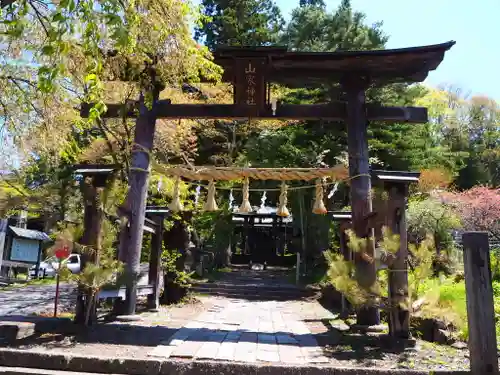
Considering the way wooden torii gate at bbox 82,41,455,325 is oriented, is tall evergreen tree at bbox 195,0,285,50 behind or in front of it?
behind

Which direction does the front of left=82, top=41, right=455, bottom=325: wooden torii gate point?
toward the camera

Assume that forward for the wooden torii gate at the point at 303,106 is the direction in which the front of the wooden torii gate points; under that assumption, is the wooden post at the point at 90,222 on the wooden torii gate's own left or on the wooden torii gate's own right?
on the wooden torii gate's own right

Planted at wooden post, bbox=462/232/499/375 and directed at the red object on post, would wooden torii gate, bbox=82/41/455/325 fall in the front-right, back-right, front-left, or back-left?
front-right

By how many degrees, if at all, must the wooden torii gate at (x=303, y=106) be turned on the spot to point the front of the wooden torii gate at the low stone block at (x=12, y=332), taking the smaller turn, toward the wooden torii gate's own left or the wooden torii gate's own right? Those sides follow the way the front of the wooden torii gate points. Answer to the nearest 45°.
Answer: approximately 45° to the wooden torii gate's own right

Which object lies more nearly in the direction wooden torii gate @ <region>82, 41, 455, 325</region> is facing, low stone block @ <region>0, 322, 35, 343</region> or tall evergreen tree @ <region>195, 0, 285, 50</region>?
the low stone block

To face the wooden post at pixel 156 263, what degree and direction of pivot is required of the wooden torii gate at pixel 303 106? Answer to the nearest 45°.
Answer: approximately 135° to its right

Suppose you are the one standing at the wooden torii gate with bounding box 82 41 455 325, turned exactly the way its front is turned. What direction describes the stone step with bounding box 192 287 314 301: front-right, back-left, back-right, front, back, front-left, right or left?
back
